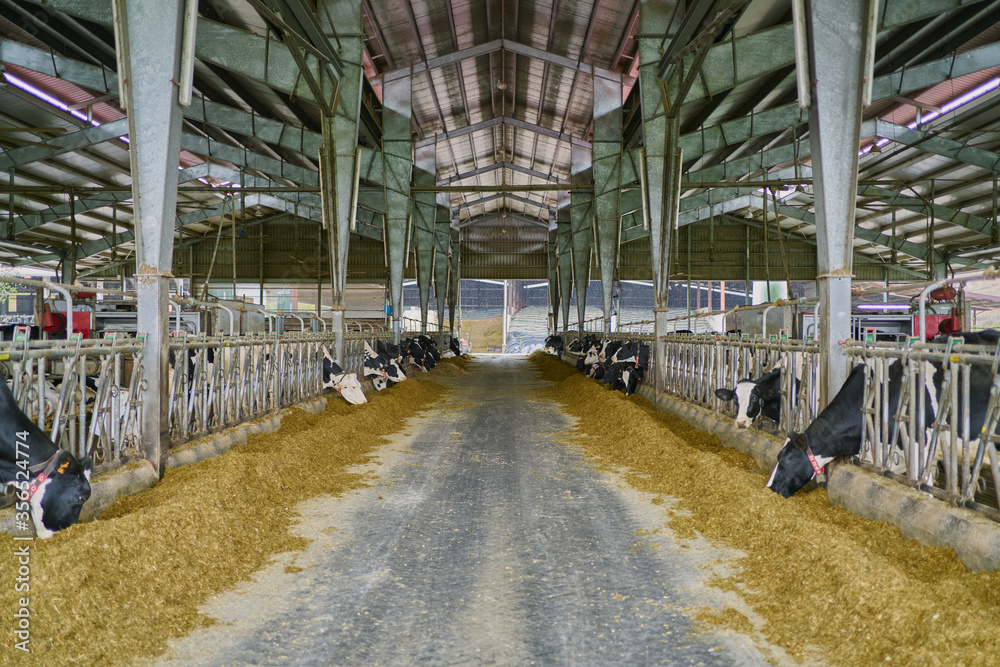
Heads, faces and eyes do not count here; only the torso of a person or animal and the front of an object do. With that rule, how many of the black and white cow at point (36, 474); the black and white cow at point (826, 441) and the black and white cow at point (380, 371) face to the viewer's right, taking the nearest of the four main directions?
2

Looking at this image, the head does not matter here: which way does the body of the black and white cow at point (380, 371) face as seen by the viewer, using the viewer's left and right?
facing to the right of the viewer

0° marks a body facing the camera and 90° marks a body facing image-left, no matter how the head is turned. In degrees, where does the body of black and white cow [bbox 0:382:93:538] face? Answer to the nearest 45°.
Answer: approximately 270°

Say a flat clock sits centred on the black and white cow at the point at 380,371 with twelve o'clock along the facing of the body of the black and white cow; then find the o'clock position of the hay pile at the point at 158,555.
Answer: The hay pile is roughly at 3 o'clock from the black and white cow.

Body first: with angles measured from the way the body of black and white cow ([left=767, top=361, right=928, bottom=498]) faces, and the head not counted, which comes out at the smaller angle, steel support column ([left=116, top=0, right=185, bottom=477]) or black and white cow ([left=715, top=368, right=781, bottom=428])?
the steel support column

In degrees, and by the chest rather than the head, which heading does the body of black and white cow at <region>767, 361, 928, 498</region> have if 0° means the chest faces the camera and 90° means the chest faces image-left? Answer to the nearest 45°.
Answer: approximately 90°

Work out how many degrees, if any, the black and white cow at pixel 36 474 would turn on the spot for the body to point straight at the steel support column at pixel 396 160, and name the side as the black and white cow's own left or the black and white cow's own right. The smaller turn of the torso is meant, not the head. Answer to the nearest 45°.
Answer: approximately 45° to the black and white cow's own left

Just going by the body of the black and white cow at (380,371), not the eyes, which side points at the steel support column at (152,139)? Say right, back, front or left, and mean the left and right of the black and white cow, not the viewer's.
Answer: right
